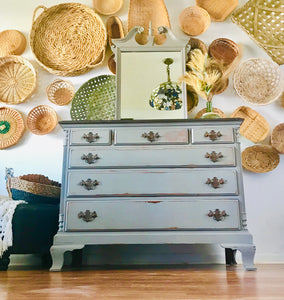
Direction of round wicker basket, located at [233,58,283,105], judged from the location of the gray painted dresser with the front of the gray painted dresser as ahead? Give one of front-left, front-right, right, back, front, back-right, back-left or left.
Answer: back-left

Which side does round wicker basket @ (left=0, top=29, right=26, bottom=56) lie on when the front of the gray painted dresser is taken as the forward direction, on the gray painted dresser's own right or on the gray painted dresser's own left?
on the gray painted dresser's own right

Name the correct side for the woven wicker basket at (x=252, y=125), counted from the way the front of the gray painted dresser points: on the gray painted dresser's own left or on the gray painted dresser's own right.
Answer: on the gray painted dresser's own left

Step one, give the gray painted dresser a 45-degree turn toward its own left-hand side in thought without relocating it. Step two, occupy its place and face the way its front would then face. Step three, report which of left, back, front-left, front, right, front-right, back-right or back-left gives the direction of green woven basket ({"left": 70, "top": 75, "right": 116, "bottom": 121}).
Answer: back

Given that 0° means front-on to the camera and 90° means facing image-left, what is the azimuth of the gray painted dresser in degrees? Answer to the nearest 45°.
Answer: approximately 0°

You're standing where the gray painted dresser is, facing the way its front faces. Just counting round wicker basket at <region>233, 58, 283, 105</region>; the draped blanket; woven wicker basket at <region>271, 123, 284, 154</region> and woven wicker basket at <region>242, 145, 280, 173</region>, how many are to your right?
1

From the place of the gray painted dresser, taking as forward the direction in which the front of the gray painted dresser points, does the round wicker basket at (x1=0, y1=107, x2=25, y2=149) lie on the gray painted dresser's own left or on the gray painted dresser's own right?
on the gray painted dresser's own right

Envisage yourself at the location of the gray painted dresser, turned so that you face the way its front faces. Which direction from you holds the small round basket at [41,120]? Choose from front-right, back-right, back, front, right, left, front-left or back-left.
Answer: back-right

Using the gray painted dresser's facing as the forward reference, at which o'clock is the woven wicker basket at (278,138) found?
The woven wicker basket is roughly at 8 o'clock from the gray painted dresser.

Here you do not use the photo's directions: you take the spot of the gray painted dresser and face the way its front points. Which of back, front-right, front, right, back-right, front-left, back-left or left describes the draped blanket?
right

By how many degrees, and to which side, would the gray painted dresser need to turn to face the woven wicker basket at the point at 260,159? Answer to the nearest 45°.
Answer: approximately 135° to its left
